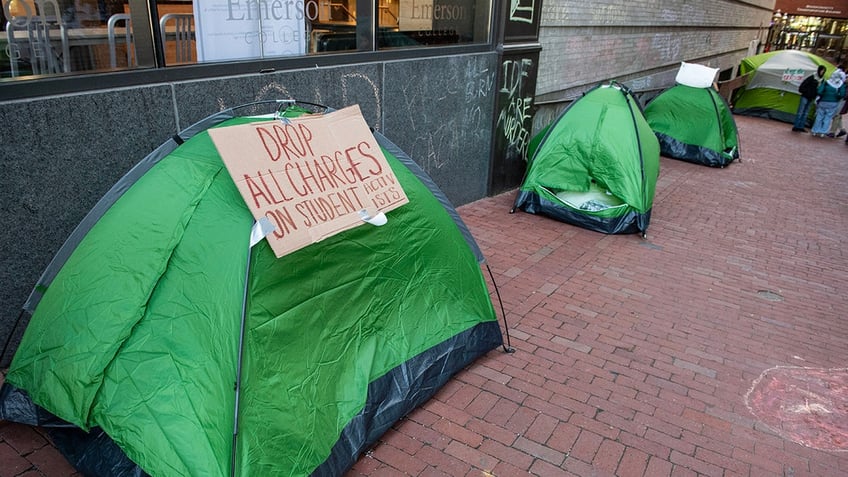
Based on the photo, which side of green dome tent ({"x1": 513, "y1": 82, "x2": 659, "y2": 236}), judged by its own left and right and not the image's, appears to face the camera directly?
front

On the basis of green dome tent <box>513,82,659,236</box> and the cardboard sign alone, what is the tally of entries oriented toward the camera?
2

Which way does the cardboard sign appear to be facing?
toward the camera

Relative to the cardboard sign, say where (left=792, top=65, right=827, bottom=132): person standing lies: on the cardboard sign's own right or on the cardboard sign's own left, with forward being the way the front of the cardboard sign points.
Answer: on the cardboard sign's own left

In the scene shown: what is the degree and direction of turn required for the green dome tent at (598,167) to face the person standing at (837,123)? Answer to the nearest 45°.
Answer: approximately 135° to its left

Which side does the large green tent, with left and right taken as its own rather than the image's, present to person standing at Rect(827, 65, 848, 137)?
back

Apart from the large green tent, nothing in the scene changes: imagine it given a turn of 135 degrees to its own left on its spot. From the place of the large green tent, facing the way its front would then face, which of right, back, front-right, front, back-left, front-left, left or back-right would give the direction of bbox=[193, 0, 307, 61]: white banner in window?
left

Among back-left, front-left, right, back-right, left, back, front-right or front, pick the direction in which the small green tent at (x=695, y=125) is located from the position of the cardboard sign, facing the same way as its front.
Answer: back-left

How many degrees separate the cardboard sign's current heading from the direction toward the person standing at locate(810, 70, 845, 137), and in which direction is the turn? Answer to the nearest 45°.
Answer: approximately 135° to its left

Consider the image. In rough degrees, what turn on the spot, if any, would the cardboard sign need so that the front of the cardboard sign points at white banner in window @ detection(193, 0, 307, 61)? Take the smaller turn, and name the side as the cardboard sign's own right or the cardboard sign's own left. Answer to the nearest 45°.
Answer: approximately 180°

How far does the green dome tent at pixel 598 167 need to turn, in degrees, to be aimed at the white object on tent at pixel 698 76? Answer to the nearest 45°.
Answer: approximately 180°

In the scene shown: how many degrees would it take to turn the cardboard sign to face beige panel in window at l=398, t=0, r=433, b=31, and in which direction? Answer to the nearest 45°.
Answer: approximately 180°

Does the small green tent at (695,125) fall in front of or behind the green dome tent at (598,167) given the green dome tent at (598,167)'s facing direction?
behind

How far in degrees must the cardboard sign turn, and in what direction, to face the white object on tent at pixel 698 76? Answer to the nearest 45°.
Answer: approximately 135° to its left
